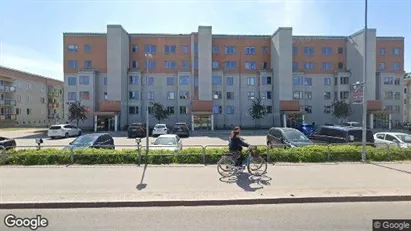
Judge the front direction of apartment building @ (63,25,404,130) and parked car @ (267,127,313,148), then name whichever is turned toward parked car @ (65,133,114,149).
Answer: the apartment building

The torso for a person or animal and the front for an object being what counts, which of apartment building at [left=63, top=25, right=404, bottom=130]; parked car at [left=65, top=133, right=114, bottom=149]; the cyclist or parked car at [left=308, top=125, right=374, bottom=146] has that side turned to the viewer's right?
the cyclist

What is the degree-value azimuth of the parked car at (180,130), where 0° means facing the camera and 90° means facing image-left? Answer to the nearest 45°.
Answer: approximately 180°

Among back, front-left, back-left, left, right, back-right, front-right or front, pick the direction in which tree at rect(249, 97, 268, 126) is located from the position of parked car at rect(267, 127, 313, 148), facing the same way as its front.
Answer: back-left

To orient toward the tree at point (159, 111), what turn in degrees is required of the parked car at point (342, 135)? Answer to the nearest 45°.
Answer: approximately 90° to its right

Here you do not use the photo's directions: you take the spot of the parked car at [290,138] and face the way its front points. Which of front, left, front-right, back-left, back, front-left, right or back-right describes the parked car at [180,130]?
back

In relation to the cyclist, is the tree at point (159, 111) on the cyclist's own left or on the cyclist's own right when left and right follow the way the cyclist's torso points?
on the cyclist's own left

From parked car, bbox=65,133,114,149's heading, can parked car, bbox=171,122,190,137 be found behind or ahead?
behind

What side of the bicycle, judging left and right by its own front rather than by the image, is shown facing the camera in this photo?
right

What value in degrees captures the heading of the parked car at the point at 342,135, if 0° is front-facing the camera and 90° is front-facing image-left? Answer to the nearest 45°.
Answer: approximately 45°
